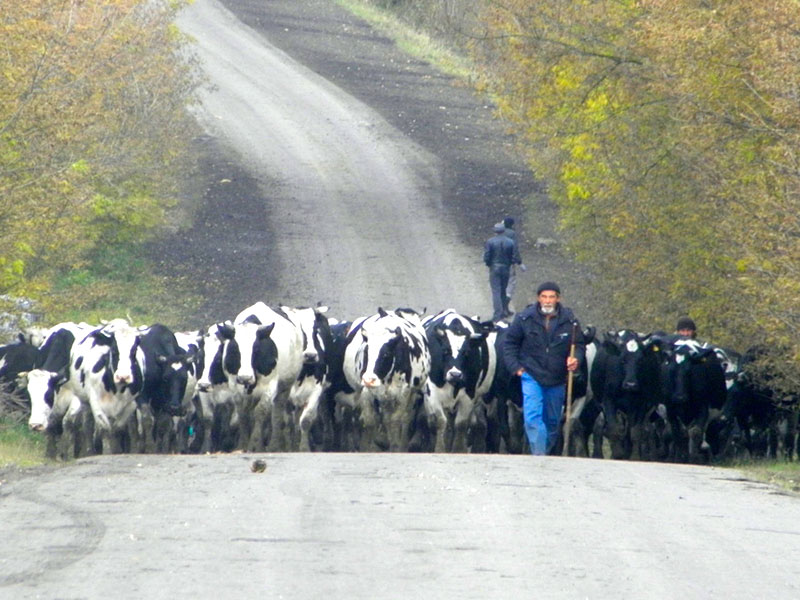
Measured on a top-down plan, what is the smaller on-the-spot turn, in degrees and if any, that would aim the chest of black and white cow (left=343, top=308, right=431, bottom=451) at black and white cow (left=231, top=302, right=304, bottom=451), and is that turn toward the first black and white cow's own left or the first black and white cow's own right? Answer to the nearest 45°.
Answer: approximately 90° to the first black and white cow's own right

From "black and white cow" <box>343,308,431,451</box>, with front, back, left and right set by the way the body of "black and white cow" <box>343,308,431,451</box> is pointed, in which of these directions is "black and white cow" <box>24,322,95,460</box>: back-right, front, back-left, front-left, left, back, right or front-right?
right

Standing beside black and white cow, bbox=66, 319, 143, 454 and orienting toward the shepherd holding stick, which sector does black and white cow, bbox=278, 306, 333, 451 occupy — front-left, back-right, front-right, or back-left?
front-left

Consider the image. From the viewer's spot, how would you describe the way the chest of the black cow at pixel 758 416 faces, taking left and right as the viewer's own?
facing the viewer and to the left of the viewer

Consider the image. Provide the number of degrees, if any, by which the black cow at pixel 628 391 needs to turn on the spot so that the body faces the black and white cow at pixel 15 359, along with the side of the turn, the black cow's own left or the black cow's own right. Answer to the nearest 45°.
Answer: approximately 90° to the black cow's own right

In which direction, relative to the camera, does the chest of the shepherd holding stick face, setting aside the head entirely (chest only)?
toward the camera

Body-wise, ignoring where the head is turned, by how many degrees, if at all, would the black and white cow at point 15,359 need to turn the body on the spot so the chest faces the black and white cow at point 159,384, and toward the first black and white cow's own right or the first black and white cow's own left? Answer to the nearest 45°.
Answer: approximately 90° to the first black and white cow's own left
